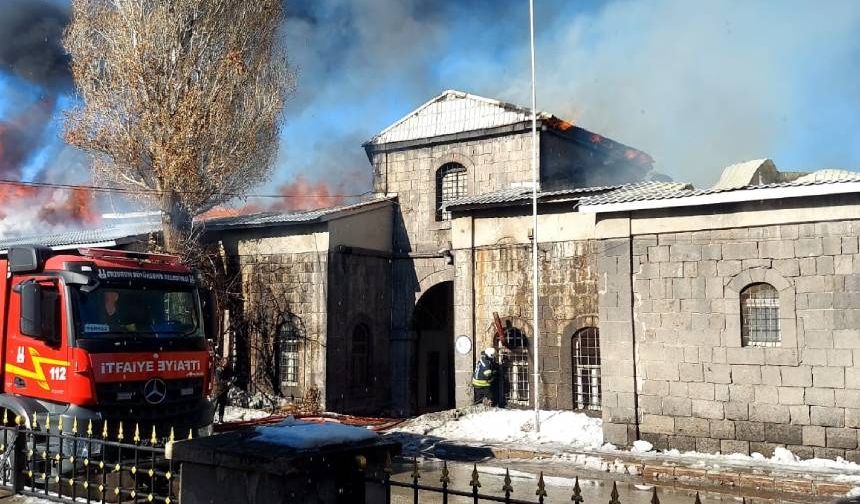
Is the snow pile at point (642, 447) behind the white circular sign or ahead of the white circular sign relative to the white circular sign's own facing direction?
ahead

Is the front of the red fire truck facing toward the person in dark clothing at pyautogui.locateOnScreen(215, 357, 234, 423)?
no

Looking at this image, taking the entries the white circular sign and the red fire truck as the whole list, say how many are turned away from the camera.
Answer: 0

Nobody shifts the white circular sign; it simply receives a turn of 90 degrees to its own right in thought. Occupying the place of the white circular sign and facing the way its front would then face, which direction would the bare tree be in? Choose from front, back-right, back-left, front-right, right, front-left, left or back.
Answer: front

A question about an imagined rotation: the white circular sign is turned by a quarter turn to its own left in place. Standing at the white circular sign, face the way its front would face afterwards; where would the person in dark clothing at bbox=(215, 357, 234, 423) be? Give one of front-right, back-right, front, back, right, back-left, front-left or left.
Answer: back

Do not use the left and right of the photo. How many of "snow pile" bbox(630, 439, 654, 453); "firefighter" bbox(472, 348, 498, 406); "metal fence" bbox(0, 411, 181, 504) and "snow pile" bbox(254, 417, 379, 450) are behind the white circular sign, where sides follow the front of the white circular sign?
0

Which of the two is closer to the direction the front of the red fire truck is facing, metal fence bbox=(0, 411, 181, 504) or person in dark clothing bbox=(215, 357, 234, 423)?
the metal fence

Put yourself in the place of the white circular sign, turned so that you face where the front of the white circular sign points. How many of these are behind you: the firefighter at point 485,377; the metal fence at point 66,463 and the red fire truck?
0

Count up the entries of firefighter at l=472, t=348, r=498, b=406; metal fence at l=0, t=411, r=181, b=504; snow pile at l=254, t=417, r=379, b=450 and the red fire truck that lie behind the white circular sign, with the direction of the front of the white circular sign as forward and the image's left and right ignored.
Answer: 0

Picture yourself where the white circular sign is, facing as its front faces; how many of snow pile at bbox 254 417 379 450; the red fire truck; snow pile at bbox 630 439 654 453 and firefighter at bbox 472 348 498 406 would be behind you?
0

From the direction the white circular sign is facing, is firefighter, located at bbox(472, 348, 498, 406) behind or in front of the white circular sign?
in front

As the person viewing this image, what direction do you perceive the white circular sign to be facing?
facing the viewer

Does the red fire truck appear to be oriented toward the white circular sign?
no

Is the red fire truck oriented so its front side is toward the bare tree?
no
